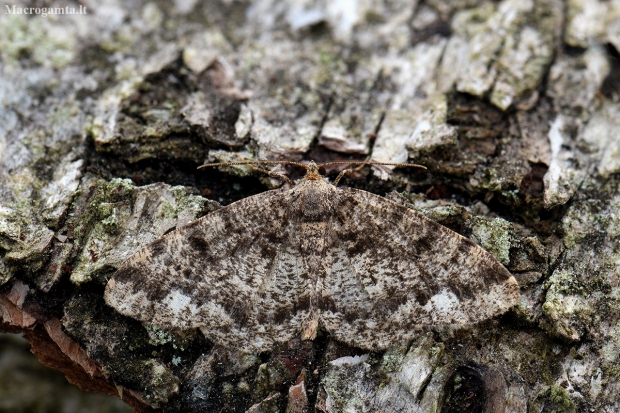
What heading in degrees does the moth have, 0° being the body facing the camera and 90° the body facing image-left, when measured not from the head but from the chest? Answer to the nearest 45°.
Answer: approximately 180°

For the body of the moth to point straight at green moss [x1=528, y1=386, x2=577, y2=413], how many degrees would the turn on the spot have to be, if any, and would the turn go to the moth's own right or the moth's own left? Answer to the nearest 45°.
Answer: approximately 135° to the moth's own right
